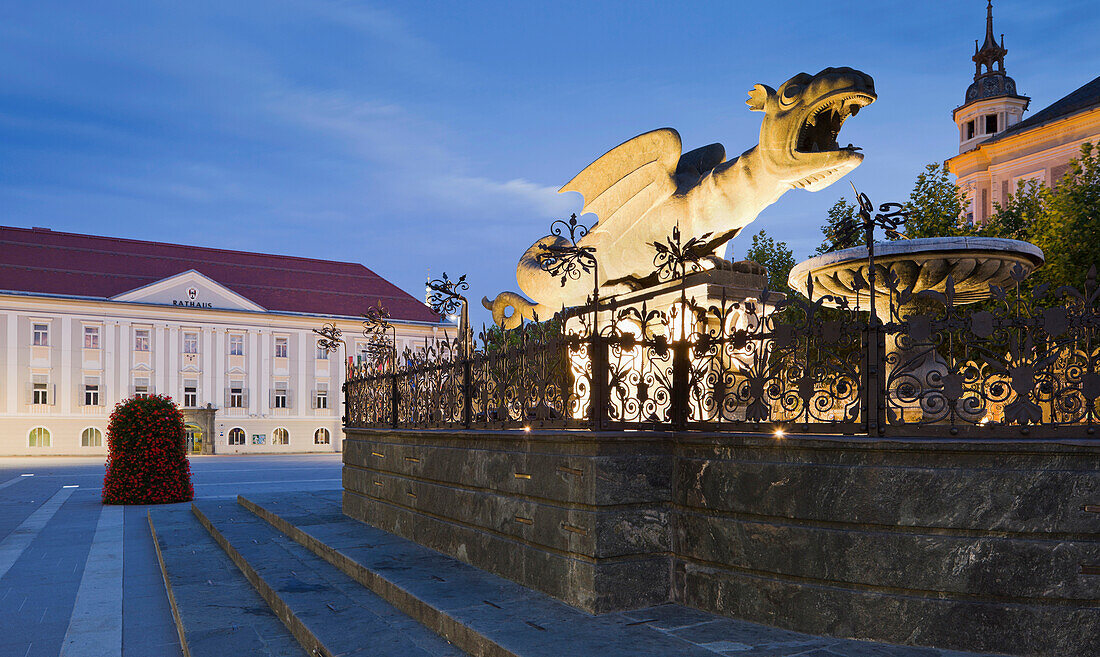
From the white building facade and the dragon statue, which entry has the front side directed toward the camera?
the white building facade

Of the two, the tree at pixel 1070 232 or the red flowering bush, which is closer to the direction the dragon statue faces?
the tree

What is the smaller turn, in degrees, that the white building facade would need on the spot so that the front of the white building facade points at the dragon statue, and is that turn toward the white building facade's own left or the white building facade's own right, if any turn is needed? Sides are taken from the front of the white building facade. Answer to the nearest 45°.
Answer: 0° — it already faces it

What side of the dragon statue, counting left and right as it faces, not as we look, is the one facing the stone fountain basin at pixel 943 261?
front

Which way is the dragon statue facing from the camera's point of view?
to the viewer's right

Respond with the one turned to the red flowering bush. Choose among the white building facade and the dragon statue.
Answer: the white building facade

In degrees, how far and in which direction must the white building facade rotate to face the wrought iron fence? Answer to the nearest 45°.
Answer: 0° — it already faces it

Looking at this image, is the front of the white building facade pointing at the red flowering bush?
yes

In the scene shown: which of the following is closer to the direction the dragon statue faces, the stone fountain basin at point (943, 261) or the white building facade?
the stone fountain basin

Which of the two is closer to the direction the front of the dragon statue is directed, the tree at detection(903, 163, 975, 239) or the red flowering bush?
the tree

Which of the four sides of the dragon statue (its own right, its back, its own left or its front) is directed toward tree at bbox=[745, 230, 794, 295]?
left

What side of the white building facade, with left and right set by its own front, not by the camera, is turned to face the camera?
front

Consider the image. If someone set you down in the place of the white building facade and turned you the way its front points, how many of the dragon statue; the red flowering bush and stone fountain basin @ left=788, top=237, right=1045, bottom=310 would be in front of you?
3

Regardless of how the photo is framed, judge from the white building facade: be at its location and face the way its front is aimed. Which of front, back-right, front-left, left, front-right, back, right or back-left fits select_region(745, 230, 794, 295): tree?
front-left
